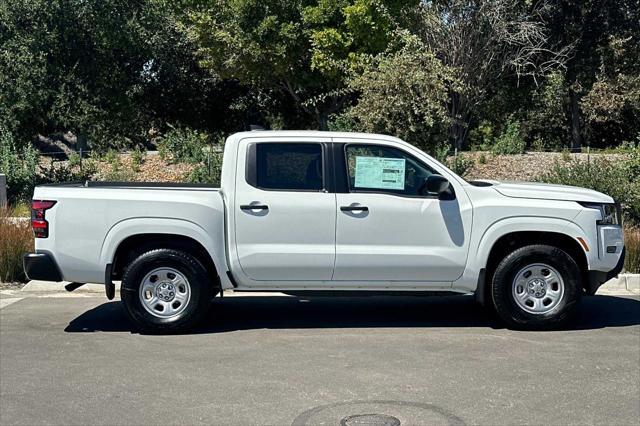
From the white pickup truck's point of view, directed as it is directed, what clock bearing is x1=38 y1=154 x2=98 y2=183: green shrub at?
The green shrub is roughly at 8 o'clock from the white pickup truck.

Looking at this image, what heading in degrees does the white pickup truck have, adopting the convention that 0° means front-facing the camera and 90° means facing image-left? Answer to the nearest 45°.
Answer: approximately 270°

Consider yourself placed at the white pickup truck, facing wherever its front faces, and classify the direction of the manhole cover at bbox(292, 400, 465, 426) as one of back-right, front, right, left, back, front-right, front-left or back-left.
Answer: right

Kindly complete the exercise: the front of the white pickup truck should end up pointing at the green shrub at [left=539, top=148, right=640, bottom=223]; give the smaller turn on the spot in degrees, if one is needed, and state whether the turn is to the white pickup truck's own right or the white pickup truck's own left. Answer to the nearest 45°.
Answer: approximately 45° to the white pickup truck's own left

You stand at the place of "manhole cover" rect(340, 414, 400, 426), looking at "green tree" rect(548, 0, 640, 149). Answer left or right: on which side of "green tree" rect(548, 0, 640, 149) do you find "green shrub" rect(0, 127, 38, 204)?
left

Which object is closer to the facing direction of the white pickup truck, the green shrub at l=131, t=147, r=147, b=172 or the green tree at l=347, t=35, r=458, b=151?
the green tree

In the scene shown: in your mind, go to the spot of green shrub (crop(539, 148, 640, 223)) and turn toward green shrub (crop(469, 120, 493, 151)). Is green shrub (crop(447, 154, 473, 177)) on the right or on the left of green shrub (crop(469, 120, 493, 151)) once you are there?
left

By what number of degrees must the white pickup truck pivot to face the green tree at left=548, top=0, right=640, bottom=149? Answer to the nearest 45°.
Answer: approximately 45° to its left

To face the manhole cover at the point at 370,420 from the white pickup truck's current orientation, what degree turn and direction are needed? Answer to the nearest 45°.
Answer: approximately 90° to its right

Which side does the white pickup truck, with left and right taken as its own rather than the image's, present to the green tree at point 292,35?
left

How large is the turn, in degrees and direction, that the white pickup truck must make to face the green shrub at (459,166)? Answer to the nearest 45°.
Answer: approximately 90° to its left
